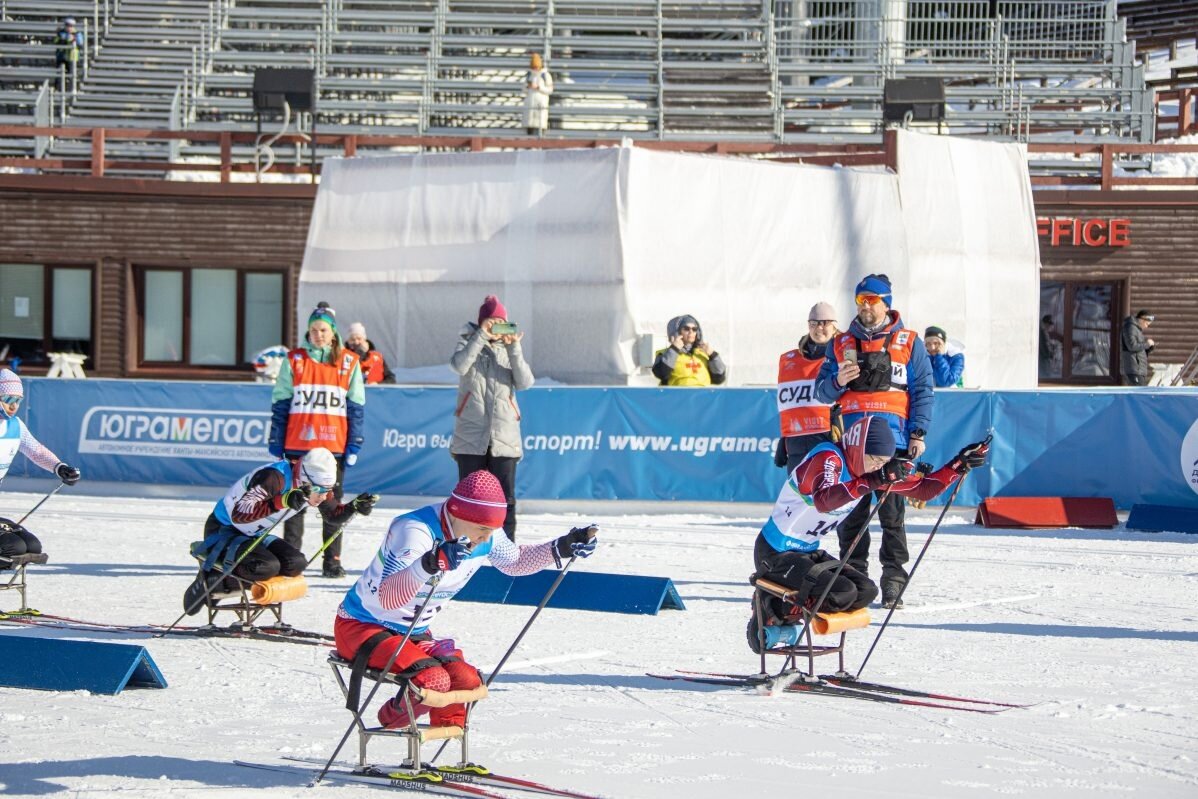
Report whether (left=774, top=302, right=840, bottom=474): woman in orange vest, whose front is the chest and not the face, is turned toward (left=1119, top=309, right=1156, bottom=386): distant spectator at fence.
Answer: no

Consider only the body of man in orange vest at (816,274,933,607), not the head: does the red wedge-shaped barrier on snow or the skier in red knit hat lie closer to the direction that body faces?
the skier in red knit hat

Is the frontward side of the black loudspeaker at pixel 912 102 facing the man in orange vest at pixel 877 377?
yes

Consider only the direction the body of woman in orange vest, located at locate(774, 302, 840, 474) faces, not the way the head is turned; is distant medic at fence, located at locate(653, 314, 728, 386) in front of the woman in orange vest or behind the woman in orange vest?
behind

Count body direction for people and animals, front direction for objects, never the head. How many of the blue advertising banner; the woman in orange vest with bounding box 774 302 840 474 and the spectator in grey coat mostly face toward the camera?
3

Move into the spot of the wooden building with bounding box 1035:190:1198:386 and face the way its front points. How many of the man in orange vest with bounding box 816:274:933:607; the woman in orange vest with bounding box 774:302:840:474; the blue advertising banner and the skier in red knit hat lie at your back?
0

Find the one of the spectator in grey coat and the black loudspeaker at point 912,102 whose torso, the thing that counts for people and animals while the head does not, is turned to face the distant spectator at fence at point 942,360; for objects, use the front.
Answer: the black loudspeaker

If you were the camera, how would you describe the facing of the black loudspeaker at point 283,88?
facing the viewer

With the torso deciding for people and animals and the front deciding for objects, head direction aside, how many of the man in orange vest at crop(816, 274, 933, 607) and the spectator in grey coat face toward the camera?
2

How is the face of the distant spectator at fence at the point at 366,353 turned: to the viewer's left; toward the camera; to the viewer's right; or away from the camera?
toward the camera

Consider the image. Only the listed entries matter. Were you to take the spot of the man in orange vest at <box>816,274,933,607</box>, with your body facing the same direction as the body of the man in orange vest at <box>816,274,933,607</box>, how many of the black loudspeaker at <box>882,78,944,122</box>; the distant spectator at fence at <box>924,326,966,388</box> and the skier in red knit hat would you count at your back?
2

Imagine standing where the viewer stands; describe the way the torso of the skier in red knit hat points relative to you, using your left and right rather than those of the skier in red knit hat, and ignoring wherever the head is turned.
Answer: facing the viewer and to the right of the viewer

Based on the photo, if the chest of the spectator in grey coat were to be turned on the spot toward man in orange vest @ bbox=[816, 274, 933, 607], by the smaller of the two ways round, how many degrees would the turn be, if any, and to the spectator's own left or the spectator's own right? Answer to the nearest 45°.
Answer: approximately 45° to the spectator's own left

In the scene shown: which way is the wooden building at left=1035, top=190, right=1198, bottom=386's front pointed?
toward the camera

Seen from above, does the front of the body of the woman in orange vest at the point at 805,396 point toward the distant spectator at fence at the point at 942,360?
no

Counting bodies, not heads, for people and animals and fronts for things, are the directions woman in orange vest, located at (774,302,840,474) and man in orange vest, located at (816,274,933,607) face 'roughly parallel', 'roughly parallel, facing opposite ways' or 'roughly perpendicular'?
roughly parallel

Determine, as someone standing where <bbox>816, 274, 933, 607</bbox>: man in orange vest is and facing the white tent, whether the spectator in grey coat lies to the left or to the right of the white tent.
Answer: left

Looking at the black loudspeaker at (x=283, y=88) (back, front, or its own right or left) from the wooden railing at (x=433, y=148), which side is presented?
left

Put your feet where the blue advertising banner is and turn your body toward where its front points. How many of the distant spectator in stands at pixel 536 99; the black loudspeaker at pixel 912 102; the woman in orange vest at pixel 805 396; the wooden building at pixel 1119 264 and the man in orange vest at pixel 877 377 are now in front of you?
2
